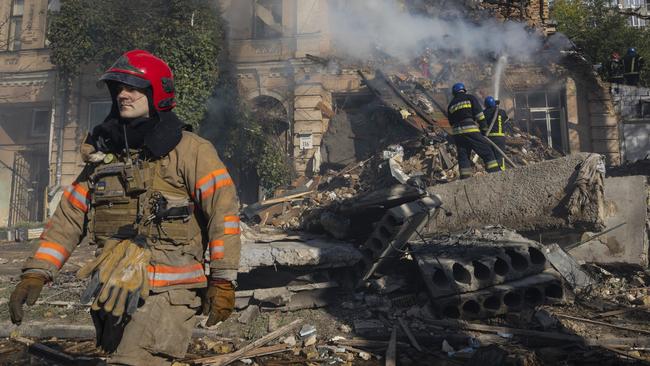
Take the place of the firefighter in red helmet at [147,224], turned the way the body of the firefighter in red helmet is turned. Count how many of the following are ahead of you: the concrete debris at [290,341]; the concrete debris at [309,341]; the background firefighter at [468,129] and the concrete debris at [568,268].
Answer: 0

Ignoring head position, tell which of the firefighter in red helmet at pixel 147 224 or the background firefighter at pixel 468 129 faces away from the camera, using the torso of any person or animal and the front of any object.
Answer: the background firefighter

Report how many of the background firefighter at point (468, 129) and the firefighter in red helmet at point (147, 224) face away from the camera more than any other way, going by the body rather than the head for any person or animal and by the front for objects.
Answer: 1

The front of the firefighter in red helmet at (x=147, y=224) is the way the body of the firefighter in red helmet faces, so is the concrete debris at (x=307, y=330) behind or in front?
behind

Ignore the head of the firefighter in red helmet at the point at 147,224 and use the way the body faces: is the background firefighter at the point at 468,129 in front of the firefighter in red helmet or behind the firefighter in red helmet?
behind

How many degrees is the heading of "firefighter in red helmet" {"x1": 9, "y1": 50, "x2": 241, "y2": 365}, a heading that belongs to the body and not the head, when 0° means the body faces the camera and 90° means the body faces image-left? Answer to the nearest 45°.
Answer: approximately 45°

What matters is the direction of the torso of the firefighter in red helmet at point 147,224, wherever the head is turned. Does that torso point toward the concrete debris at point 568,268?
no

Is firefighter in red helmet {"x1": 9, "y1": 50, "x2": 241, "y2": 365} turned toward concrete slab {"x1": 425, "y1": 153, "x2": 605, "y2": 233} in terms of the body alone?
no

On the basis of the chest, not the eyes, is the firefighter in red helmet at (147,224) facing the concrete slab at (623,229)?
no

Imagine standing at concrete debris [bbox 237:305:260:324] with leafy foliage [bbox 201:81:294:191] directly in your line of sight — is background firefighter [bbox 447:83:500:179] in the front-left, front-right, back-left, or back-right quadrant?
front-right

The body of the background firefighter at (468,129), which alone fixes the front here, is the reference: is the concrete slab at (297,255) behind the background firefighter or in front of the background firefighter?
behind

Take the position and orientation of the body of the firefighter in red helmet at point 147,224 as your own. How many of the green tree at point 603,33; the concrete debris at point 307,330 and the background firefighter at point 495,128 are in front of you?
0

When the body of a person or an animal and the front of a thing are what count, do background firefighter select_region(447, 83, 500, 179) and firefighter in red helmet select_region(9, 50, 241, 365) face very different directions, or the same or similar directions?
very different directions

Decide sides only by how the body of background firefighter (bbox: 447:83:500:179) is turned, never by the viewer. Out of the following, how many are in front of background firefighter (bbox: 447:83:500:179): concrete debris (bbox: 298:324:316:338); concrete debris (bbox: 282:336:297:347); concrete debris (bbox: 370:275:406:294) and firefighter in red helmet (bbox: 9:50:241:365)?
0

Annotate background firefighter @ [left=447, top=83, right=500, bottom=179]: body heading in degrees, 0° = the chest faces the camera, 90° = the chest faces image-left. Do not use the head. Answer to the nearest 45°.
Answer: approximately 180°

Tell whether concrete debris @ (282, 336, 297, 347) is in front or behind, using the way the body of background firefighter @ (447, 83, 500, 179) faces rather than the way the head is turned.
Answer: behind
